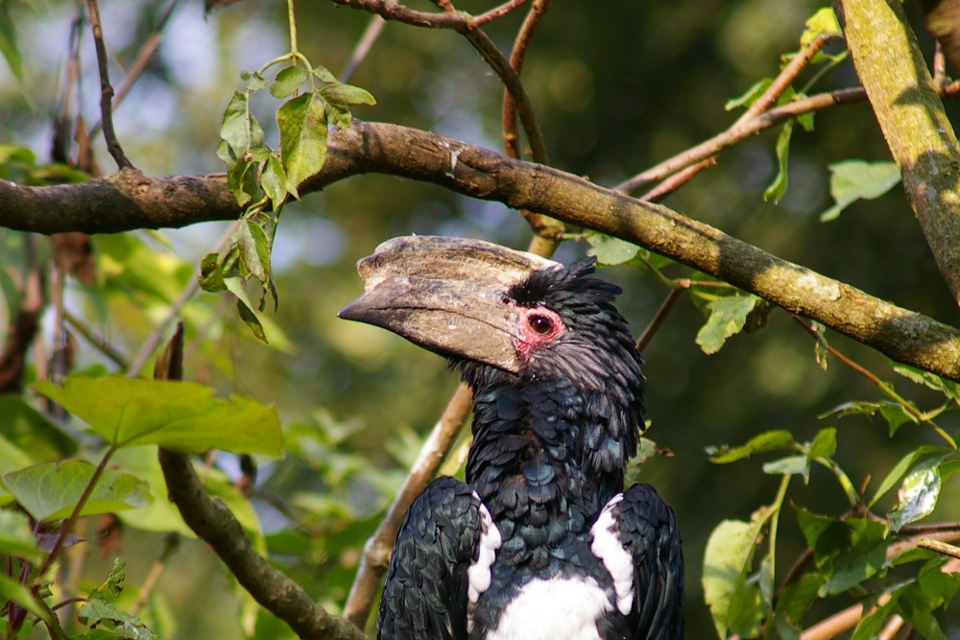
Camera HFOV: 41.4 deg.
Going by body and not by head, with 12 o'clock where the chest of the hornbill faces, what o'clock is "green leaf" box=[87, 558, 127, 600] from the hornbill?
The green leaf is roughly at 3 o'clock from the hornbill.

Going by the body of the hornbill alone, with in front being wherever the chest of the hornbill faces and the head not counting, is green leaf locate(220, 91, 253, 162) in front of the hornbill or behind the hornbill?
in front

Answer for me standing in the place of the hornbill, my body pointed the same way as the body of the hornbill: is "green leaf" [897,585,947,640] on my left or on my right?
on my left

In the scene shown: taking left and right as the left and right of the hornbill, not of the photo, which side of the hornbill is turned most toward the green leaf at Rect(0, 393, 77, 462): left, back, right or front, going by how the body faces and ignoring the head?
right

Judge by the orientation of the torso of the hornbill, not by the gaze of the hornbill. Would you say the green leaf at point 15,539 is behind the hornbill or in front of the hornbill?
in front

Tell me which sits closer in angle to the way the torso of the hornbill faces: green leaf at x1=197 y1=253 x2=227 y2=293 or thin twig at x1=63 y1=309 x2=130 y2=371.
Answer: the green leaf

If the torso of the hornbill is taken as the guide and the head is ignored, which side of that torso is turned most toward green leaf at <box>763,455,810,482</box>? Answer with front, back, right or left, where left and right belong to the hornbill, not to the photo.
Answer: left

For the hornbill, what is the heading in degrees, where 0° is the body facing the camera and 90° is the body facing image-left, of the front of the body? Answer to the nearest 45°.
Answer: approximately 0°

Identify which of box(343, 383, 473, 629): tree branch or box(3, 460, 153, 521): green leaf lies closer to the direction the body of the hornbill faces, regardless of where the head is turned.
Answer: the green leaf
